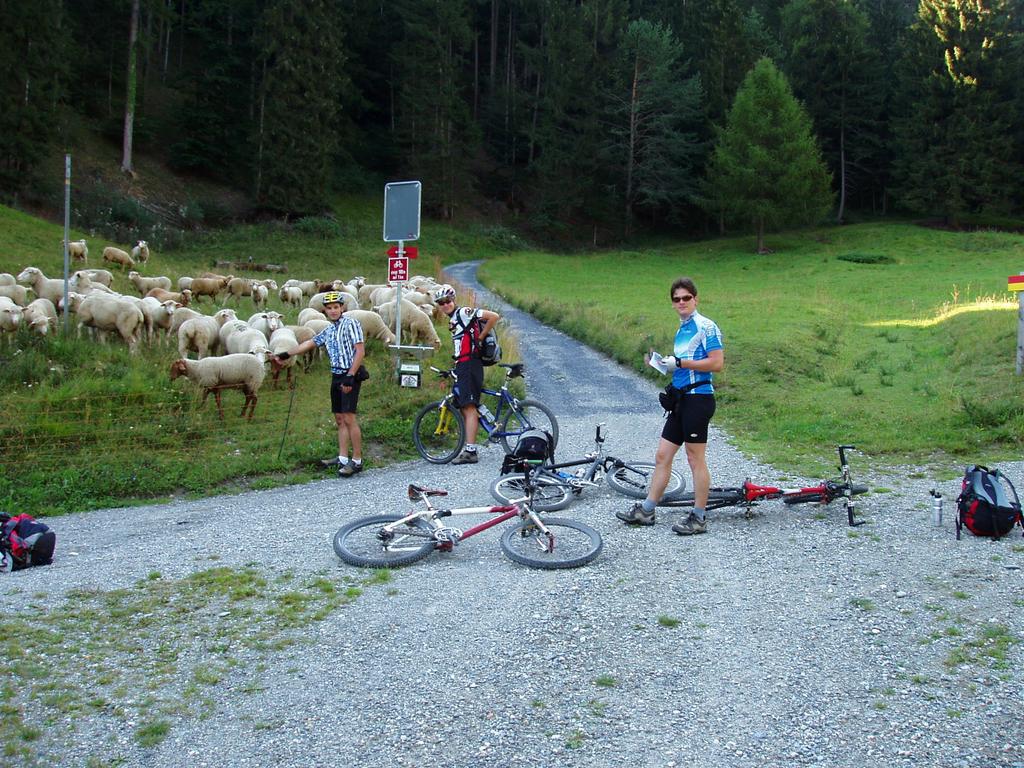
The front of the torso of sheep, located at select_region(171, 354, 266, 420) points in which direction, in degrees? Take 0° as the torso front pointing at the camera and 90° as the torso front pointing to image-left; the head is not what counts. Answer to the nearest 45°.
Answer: approximately 90°

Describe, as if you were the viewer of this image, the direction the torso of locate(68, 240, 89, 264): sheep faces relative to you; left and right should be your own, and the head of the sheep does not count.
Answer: facing to the left of the viewer

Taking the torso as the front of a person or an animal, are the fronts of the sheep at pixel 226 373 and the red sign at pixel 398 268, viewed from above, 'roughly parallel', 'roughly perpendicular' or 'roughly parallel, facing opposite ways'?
roughly perpendicular
